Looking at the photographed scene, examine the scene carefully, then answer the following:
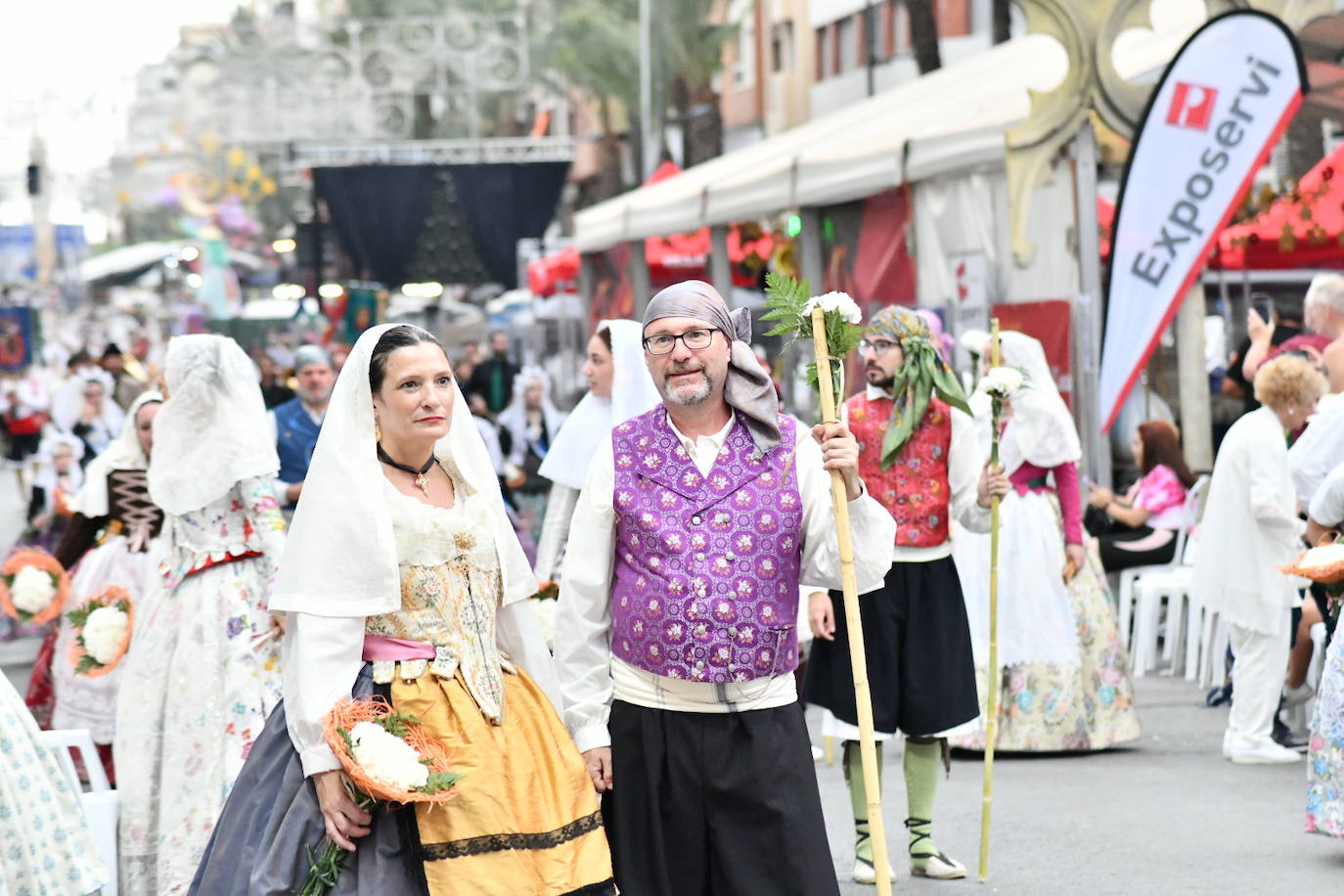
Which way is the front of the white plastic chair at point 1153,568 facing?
to the viewer's left

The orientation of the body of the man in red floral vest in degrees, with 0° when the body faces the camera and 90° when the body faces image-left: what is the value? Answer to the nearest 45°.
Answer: approximately 45°

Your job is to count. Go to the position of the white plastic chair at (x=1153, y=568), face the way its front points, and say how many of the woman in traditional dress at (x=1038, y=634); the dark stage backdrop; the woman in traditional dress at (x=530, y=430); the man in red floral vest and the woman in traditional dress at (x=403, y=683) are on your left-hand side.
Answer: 3

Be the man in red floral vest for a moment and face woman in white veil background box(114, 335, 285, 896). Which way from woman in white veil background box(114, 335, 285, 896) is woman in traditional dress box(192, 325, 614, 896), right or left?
left

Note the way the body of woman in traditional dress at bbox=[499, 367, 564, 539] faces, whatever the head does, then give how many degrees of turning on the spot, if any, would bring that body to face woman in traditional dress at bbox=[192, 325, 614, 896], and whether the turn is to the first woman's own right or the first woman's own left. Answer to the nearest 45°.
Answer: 0° — they already face them

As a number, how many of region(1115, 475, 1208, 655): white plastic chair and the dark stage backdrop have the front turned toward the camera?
1

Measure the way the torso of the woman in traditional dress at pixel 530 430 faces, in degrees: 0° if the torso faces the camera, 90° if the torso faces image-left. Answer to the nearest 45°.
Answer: approximately 0°
